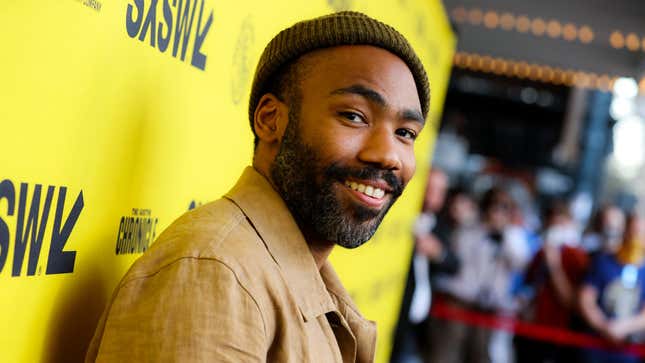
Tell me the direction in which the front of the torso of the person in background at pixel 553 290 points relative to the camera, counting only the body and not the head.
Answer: toward the camera

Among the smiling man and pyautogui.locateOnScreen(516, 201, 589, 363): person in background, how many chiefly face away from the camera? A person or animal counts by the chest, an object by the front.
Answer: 0

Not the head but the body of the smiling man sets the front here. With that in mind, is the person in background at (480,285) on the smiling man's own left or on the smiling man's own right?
on the smiling man's own left

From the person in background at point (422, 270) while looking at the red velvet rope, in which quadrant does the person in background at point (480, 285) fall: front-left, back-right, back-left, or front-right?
front-left
